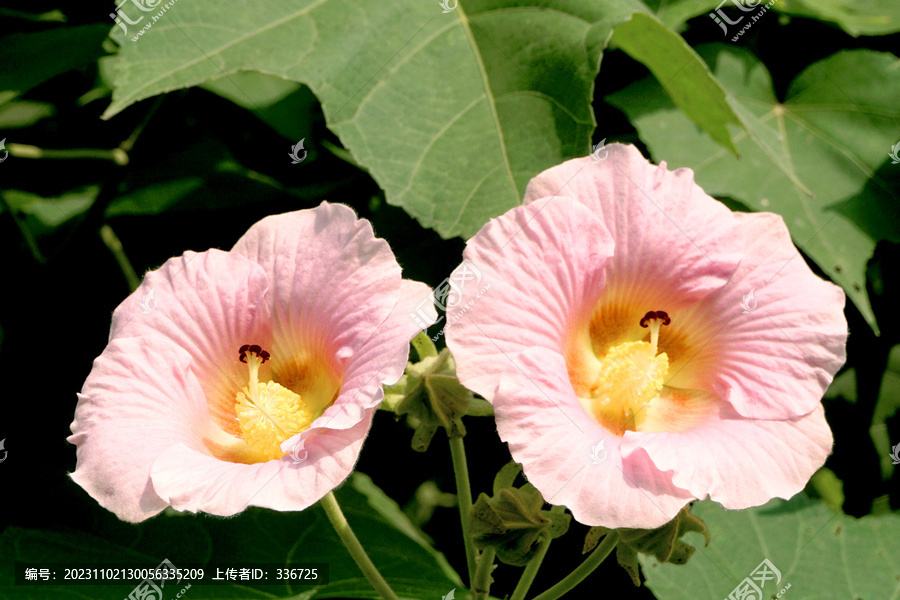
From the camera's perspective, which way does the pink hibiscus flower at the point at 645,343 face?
toward the camera

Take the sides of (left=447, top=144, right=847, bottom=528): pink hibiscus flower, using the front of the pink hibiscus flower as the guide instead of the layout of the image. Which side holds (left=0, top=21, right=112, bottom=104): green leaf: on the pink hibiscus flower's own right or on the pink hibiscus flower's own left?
on the pink hibiscus flower's own right

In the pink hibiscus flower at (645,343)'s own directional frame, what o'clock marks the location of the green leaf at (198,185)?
The green leaf is roughly at 4 o'clock from the pink hibiscus flower.

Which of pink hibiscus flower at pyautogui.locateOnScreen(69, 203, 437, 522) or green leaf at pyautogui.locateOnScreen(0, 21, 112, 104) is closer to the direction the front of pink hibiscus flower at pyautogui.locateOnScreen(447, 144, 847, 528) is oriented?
the pink hibiscus flower

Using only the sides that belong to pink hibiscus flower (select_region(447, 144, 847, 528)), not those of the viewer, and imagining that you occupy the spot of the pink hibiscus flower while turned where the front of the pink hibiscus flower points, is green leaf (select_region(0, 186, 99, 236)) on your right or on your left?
on your right

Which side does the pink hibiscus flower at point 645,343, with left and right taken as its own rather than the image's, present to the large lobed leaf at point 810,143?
back

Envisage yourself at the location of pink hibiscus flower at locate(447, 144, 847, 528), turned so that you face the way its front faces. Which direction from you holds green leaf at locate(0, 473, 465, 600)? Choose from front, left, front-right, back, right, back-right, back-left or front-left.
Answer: right
